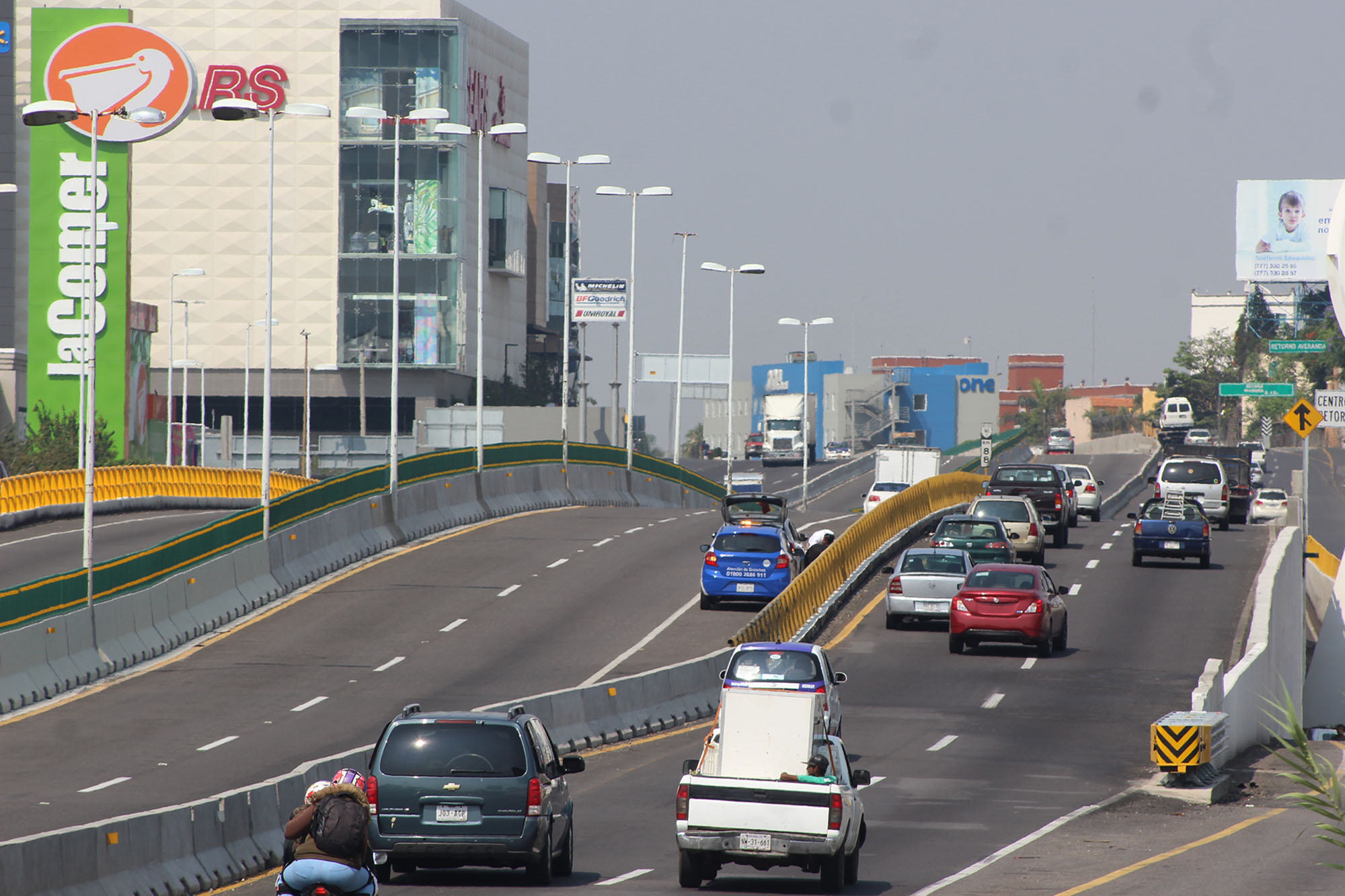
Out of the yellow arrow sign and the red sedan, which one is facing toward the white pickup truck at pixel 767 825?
the yellow arrow sign

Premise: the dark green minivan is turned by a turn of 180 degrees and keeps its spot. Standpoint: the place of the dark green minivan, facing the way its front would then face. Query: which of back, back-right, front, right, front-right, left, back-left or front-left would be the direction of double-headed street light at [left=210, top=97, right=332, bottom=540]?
back

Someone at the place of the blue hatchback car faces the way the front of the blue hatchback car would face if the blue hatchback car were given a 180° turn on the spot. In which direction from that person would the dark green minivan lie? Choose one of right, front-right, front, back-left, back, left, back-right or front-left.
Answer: front

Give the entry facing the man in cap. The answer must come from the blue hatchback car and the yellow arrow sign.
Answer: the yellow arrow sign

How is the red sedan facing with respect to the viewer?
away from the camera

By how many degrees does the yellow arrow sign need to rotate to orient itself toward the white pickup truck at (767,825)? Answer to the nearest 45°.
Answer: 0° — it already faces it

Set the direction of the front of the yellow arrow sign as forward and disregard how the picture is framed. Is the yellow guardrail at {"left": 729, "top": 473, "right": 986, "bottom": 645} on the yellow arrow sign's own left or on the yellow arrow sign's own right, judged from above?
on the yellow arrow sign's own right

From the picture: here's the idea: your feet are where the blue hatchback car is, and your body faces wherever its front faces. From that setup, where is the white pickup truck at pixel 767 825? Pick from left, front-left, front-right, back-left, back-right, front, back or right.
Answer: back

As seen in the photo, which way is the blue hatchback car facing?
away from the camera

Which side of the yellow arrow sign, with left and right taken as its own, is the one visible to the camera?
front

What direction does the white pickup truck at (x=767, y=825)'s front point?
away from the camera

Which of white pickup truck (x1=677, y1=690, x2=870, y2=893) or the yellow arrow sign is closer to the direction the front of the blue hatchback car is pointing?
the yellow arrow sign

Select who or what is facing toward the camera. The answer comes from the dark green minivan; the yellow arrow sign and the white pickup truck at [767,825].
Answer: the yellow arrow sign

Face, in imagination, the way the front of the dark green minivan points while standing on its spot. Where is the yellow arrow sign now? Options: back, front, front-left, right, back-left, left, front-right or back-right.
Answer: front-right

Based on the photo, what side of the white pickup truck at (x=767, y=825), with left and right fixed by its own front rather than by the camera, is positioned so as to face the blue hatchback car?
front

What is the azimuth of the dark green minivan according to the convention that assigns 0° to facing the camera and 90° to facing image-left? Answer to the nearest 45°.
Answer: approximately 180°

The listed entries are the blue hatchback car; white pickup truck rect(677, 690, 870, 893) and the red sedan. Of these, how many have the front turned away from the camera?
3
